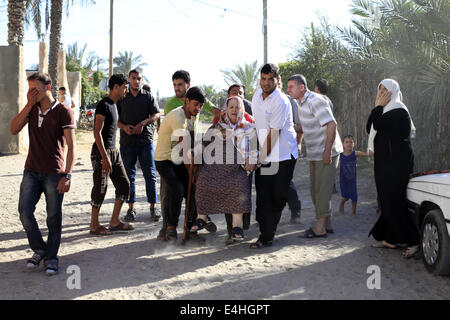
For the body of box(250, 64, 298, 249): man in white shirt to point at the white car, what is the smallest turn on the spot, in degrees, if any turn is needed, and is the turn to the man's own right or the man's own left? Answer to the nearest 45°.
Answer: approximately 90° to the man's own left

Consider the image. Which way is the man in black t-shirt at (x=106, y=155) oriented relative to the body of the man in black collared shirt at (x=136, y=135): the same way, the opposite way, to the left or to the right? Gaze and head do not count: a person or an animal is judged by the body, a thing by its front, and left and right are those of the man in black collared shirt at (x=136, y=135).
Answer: to the left

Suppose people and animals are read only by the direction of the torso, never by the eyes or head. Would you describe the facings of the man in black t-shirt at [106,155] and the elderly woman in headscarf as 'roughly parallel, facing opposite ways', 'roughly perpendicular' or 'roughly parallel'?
roughly perpendicular

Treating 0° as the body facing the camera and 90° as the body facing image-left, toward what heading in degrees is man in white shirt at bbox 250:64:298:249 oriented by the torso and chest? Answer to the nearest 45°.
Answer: approximately 45°

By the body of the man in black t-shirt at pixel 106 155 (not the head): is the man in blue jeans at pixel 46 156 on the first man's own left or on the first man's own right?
on the first man's own right

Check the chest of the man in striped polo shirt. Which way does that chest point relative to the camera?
to the viewer's left

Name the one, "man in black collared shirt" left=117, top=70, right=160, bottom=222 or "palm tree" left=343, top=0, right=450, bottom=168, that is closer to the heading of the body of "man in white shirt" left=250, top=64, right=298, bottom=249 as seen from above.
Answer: the man in black collared shirt

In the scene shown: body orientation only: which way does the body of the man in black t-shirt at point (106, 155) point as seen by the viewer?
to the viewer's right

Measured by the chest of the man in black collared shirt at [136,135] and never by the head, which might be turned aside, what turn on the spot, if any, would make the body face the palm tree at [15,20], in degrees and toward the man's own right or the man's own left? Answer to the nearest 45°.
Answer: approximately 180°
